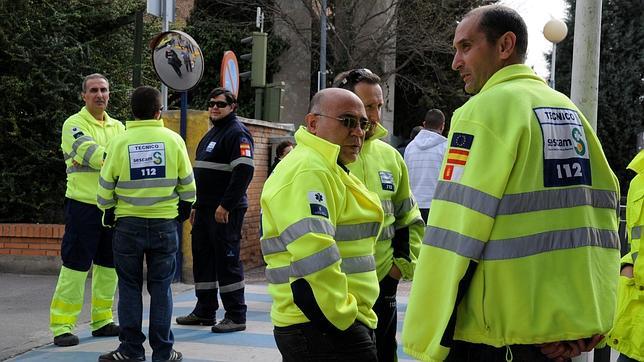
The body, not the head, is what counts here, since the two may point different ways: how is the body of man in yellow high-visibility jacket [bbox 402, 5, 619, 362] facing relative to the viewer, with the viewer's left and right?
facing away from the viewer and to the left of the viewer

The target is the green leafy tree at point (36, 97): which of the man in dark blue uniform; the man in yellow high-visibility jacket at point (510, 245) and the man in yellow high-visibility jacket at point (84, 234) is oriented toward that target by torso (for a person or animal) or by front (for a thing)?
the man in yellow high-visibility jacket at point (510, 245)

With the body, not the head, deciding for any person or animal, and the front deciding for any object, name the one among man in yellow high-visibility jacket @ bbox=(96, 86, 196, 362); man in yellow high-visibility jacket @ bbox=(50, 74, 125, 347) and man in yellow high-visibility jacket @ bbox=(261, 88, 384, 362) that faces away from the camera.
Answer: man in yellow high-visibility jacket @ bbox=(96, 86, 196, 362)

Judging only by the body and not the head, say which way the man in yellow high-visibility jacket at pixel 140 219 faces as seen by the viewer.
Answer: away from the camera

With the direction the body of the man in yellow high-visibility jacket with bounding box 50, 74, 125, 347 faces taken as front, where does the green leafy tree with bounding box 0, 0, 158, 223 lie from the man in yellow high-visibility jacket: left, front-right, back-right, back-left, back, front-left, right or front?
back-left
